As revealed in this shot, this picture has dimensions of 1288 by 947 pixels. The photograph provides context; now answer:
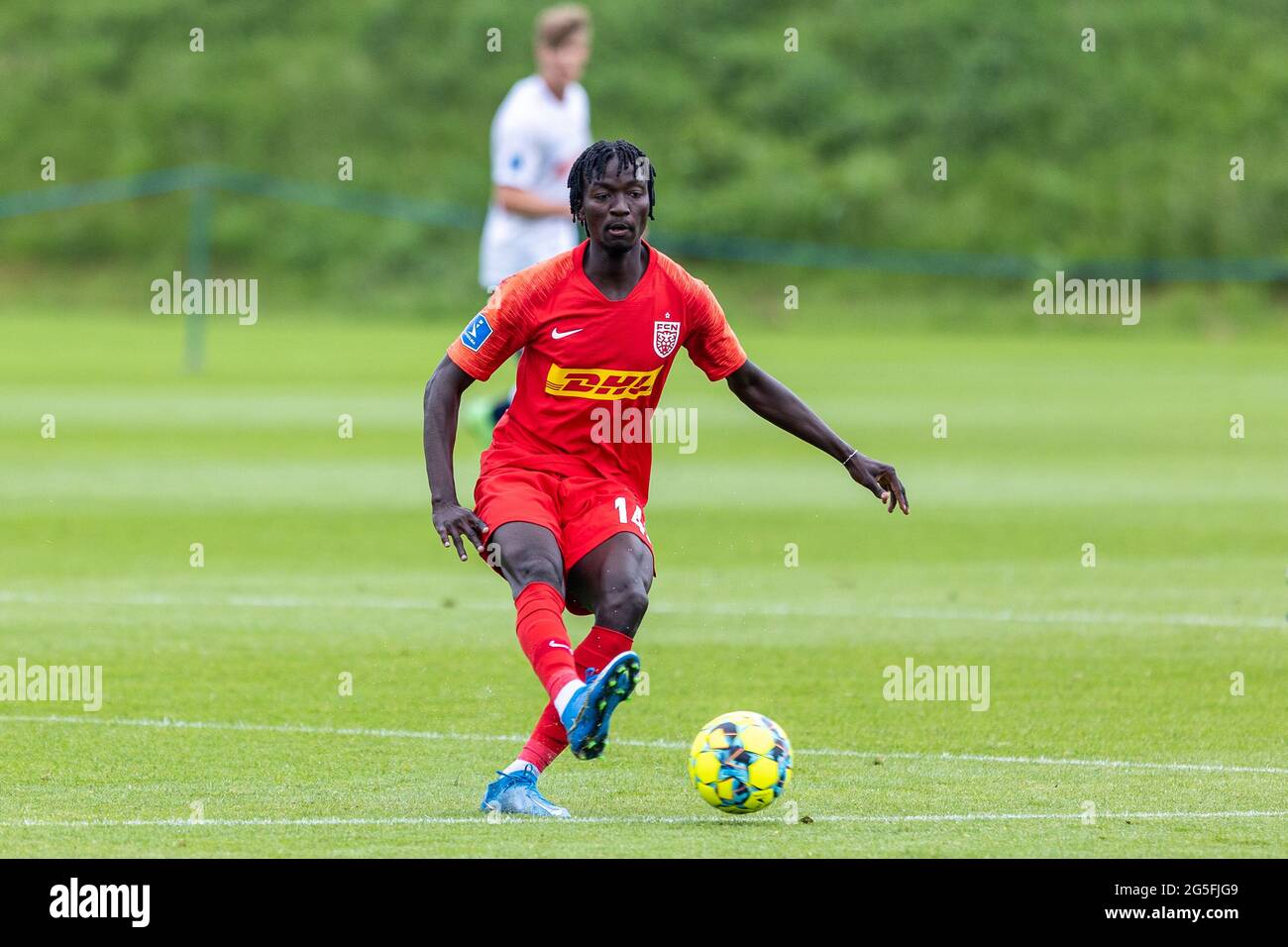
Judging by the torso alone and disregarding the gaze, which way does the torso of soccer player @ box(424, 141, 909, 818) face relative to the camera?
toward the camera

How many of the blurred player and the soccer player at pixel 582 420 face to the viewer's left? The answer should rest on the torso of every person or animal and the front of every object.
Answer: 0

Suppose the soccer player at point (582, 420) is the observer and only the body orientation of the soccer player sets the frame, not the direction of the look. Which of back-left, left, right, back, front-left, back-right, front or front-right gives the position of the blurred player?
back
